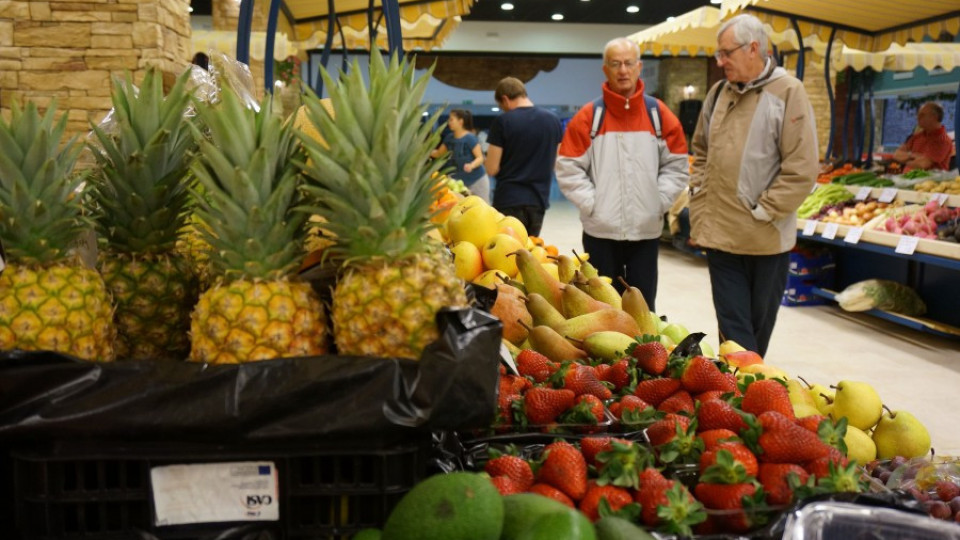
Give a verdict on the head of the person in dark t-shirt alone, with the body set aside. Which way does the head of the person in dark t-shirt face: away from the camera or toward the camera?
away from the camera

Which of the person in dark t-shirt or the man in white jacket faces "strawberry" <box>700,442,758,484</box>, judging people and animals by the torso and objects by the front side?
the man in white jacket

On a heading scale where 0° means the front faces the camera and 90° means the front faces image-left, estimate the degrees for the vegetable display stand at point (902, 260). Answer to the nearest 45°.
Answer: approximately 45°

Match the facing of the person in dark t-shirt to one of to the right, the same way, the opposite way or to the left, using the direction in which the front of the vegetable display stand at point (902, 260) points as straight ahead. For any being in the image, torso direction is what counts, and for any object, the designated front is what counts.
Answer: to the right

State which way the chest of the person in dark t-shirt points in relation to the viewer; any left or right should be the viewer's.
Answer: facing away from the viewer and to the left of the viewer

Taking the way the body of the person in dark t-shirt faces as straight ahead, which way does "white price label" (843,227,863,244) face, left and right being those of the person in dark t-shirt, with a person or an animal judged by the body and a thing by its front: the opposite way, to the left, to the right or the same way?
to the left

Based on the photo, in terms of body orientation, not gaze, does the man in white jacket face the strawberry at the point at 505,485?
yes

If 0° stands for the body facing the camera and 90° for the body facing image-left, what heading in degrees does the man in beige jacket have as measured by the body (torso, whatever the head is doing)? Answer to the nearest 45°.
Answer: approximately 45°
